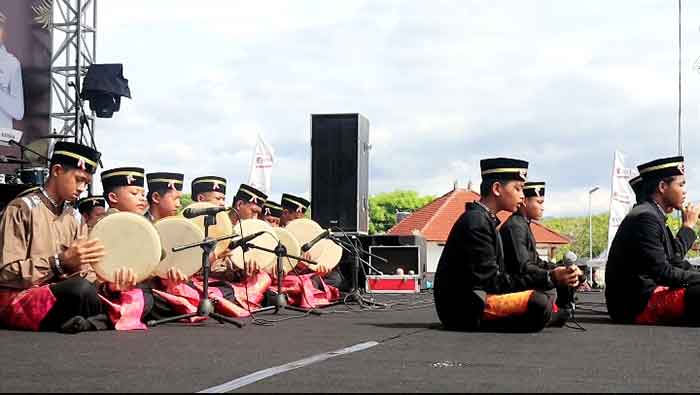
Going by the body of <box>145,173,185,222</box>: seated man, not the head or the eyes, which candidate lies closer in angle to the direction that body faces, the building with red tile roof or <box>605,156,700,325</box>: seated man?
the seated man

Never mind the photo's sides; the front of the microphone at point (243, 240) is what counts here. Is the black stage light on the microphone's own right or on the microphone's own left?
on the microphone's own right

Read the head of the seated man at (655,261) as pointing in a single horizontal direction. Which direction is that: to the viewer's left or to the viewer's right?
to the viewer's right
